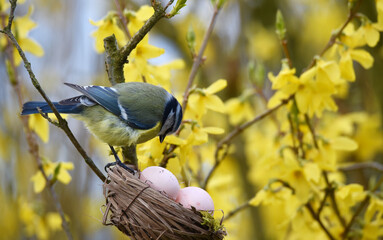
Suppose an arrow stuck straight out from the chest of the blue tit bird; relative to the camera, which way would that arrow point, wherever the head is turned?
to the viewer's right

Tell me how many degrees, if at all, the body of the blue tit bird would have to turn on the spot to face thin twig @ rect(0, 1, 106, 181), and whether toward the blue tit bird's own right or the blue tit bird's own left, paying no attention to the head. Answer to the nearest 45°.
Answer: approximately 135° to the blue tit bird's own right
